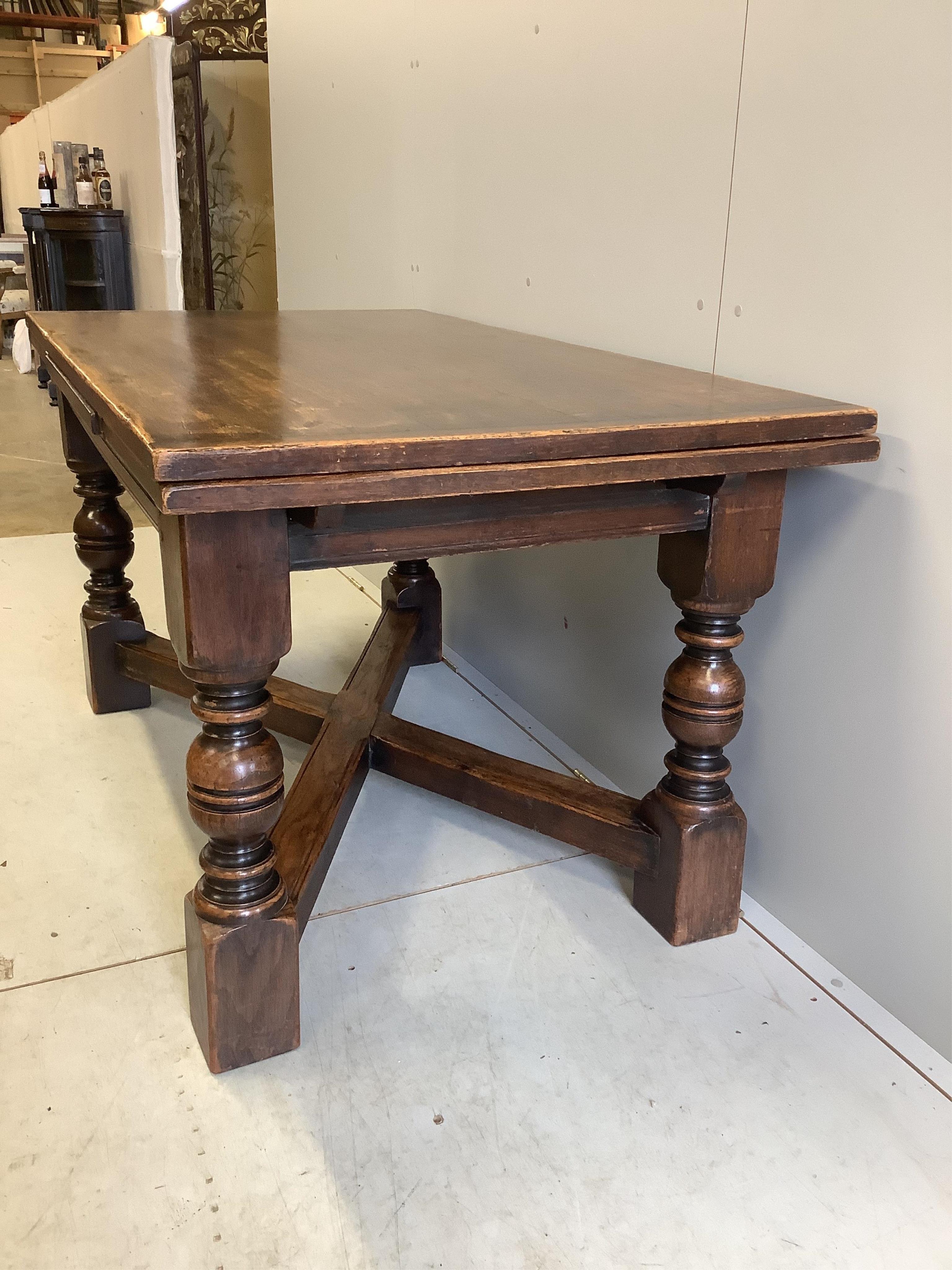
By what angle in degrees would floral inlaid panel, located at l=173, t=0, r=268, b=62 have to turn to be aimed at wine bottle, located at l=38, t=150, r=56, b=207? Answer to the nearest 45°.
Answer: approximately 135° to its right

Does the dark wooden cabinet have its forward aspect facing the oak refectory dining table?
yes

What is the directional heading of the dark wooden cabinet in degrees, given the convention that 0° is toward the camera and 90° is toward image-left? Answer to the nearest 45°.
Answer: approximately 0°

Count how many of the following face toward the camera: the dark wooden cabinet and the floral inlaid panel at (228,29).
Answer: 2

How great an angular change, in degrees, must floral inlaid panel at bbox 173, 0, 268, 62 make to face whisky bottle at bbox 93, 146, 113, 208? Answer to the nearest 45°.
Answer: approximately 135° to its right
